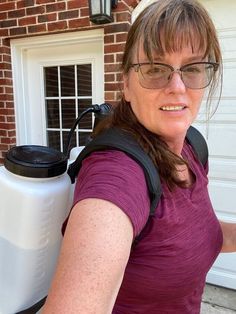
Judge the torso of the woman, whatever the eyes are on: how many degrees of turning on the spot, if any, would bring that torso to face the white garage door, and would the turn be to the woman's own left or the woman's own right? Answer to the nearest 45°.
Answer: approximately 135° to the woman's own left

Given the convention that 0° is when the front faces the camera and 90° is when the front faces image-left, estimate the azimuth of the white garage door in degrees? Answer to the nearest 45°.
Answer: approximately 0°

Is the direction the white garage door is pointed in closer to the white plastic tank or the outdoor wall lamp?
the white plastic tank

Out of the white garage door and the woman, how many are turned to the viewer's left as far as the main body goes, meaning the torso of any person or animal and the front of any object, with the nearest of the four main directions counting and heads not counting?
0

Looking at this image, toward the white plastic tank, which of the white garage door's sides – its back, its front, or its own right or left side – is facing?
front

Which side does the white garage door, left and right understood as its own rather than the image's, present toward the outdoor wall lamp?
right

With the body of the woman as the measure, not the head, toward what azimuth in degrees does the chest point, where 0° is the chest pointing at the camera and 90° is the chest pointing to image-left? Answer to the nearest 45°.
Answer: approximately 315°

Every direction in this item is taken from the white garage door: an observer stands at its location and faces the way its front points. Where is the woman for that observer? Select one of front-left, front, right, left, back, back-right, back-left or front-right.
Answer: front
